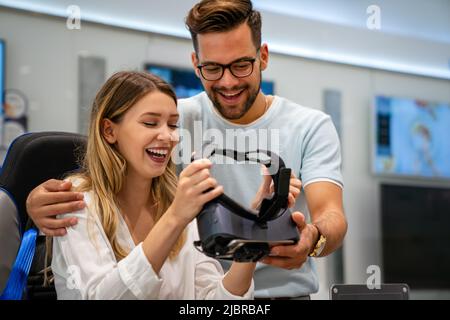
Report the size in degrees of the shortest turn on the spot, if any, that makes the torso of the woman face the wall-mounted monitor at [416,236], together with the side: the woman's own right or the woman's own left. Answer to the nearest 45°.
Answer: approximately 90° to the woman's own left

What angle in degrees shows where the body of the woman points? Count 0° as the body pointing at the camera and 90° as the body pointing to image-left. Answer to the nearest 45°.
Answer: approximately 315°

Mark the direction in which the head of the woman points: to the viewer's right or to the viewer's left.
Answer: to the viewer's right

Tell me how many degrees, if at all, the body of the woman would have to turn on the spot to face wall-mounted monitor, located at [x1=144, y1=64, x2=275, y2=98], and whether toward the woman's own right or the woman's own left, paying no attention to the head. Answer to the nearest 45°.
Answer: approximately 135° to the woman's own left
